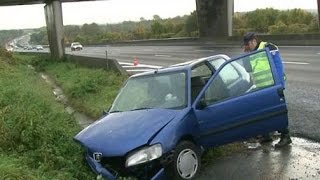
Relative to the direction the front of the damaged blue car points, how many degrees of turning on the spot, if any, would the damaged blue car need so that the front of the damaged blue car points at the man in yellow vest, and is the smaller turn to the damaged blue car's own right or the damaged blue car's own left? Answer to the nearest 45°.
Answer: approximately 180°
